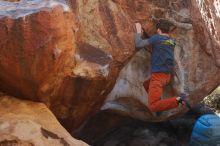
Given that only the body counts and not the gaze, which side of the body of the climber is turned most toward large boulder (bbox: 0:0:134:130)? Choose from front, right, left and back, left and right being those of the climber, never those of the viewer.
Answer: left

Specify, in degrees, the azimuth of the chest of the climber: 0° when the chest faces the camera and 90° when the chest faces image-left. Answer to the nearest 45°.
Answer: approximately 135°
